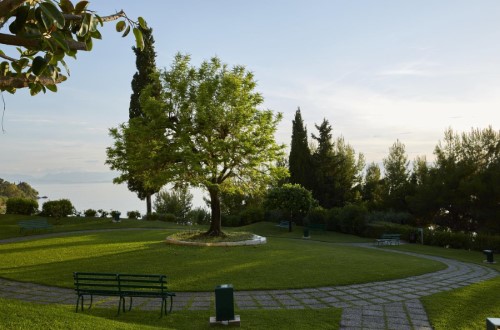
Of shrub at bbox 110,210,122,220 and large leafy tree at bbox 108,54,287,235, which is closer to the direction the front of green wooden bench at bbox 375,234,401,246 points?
the large leafy tree

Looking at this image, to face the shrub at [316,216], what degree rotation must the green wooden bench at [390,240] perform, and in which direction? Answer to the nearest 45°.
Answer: approximately 90° to its right

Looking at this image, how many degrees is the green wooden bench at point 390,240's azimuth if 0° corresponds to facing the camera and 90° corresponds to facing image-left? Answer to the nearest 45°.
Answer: approximately 45°

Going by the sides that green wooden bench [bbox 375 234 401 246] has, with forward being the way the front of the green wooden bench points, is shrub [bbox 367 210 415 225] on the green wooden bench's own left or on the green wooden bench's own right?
on the green wooden bench's own right

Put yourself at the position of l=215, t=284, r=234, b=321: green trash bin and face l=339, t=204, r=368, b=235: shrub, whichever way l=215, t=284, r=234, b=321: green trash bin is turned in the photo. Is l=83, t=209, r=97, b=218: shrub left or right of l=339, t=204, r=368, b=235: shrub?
left

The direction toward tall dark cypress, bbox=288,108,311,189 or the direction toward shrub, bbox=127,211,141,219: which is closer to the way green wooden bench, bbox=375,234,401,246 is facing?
the shrub

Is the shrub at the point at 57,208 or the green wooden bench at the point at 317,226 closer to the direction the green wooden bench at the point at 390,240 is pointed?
the shrub

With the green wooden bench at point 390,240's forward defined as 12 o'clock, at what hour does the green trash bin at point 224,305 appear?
The green trash bin is roughly at 11 o'clock from the green wooden bench.

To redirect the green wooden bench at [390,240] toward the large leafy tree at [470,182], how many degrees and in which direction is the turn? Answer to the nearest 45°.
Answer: approximately 180°

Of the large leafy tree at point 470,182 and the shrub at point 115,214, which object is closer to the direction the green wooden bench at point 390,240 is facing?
the shrub

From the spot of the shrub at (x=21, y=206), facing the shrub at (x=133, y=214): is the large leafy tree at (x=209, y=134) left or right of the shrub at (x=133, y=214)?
right

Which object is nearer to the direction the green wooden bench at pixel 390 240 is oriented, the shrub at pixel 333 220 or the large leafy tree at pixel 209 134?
the large leafy tree

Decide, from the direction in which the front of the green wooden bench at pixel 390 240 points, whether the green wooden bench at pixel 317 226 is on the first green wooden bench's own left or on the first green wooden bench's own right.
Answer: on the first green wooden bench's own right
